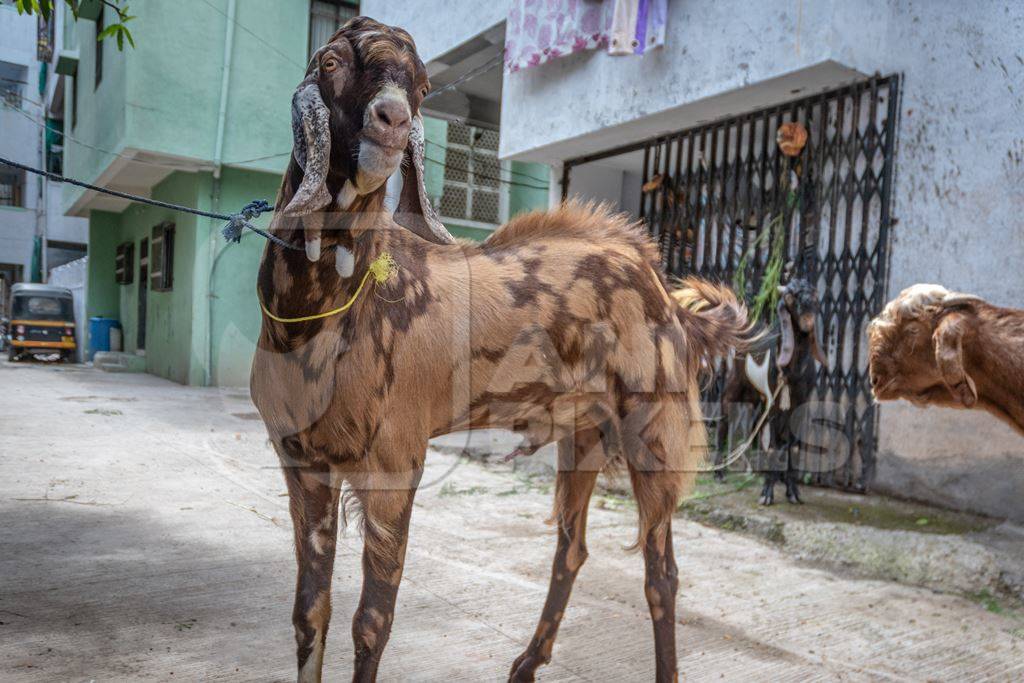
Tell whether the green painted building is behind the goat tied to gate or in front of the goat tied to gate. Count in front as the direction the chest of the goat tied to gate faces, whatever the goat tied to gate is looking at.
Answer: behind

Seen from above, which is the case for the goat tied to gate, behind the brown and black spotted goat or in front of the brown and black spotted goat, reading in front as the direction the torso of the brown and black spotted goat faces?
behind

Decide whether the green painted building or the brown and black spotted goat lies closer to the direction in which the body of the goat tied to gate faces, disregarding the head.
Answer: the brown and black spotted goat

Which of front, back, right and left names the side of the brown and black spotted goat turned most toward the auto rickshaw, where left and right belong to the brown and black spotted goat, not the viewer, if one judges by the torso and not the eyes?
right
